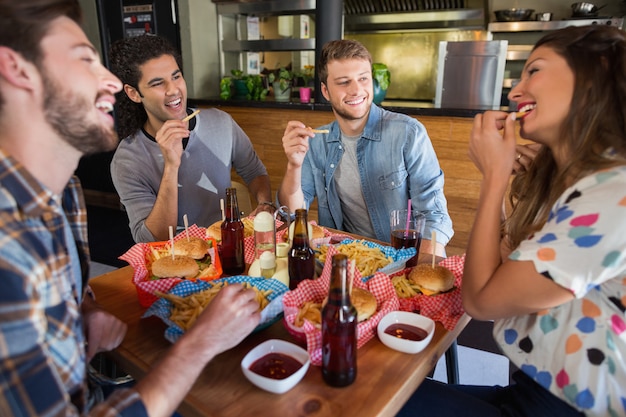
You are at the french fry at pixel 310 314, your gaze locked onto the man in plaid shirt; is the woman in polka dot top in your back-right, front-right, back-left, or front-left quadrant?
back-left

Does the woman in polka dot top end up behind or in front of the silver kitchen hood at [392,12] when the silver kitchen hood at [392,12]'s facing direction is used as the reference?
in front

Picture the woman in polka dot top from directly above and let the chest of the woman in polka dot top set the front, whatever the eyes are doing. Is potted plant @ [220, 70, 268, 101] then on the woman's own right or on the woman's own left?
on the woman's own right

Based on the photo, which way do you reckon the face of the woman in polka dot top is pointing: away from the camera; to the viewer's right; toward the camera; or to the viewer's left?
to the viewer's left

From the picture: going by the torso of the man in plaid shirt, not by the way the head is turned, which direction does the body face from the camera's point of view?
to the viewer's right

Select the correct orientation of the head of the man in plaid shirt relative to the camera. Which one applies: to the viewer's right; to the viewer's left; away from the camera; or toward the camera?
to the viewer's right

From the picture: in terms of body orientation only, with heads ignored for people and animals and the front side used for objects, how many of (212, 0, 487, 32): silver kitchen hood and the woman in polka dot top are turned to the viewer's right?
0

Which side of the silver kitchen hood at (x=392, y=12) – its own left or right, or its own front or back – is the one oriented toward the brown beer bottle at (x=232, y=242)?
front

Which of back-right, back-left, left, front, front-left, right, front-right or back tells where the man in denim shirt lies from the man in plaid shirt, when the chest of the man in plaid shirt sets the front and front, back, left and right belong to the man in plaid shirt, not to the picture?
front-left

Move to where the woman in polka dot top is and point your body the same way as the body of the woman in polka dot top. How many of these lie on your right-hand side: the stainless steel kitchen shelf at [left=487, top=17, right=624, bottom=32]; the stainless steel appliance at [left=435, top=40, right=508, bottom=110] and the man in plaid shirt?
2

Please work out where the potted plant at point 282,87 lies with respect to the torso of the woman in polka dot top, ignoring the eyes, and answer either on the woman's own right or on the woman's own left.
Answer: on the woman's own right

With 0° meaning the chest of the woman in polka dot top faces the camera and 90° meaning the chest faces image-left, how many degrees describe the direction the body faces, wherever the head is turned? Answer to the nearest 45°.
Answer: approximately 90°

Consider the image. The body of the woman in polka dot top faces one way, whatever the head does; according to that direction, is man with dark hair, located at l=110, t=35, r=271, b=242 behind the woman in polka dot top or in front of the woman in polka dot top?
in front
